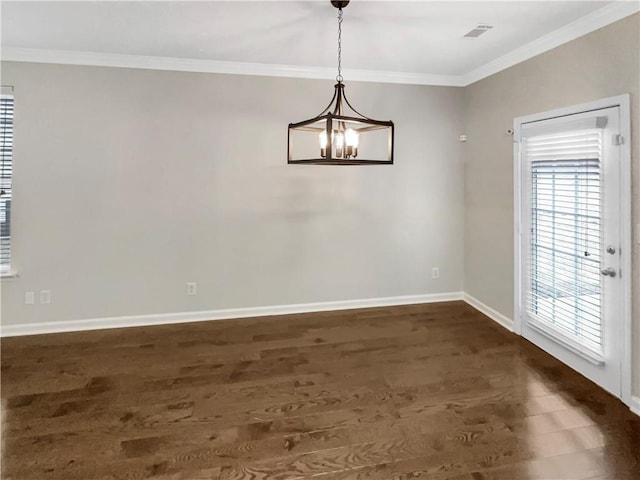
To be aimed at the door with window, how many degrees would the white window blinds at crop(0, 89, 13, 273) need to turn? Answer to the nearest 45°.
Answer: approximately 45° to its left

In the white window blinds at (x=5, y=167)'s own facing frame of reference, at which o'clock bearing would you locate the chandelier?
The chandelier is roughly at 11 o'clock from the white window blinds.
